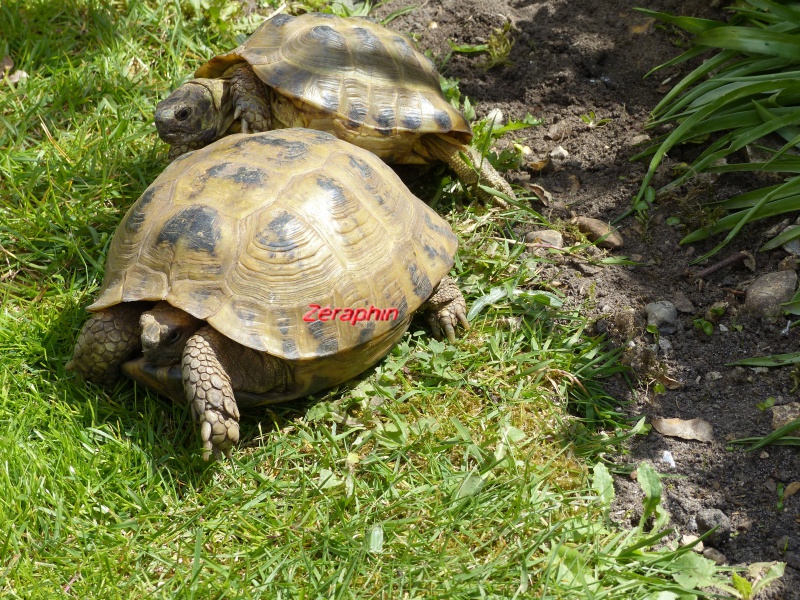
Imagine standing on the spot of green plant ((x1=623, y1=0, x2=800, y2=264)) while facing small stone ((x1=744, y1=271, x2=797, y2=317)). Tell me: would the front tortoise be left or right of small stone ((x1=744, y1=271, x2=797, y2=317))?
right

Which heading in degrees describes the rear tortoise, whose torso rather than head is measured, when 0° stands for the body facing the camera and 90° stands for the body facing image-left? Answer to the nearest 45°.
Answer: approximately 90°

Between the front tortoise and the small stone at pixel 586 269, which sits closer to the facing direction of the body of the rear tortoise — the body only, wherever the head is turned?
the front tortoise

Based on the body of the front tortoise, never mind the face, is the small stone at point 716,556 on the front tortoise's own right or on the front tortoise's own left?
on the front tortoise's own left

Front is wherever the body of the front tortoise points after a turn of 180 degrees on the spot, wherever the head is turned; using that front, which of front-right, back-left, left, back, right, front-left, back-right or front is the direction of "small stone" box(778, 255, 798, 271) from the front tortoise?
front-right

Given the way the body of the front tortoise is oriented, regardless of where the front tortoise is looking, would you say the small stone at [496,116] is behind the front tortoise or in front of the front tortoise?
behind

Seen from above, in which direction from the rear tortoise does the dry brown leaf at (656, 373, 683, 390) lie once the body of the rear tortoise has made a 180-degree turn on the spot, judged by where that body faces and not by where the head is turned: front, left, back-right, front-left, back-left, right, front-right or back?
front-right

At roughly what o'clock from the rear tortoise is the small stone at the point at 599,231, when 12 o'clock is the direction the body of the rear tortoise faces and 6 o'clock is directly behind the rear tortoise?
The small stone is roughly at 7 o'clock from the rear tortoise.

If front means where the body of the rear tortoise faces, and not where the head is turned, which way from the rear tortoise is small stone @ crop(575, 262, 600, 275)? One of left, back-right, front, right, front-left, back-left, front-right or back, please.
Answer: back-left

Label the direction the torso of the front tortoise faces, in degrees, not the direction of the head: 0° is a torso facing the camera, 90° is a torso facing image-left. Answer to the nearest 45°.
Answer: approximately 45°
